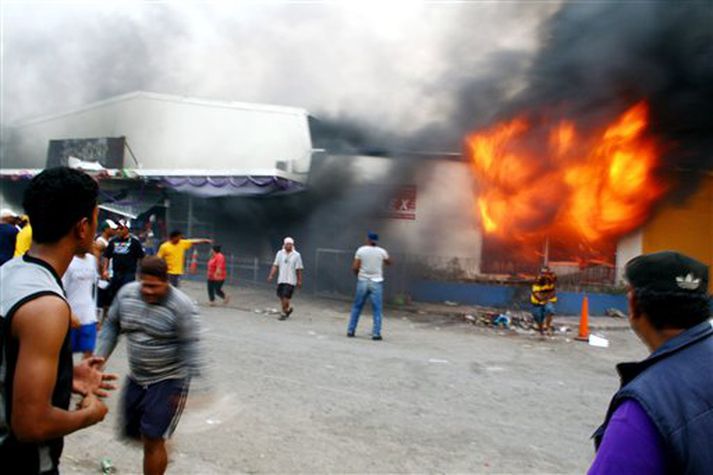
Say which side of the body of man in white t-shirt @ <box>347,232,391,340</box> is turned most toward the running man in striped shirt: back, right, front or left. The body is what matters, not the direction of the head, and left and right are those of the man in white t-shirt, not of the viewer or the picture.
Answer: back

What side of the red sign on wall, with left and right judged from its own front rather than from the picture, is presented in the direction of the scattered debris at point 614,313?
left

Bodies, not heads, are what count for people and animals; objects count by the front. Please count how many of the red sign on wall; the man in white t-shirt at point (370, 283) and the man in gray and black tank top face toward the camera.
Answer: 1

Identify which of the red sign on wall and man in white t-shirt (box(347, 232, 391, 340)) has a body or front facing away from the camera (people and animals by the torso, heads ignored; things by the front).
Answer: the man in white t-shirt

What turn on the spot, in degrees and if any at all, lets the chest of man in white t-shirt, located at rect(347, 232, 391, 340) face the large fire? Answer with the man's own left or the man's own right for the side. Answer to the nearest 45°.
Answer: approximately 45° to the man's own right

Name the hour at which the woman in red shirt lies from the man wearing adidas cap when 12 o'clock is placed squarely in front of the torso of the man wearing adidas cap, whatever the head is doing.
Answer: The woman in red shirt is roughly at 12 o'clock from the man wearing adidas cap.

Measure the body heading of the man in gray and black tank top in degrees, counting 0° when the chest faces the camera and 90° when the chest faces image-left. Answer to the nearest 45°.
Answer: approximately 225°

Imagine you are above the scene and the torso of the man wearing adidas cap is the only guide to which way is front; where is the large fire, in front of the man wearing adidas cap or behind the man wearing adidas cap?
in front

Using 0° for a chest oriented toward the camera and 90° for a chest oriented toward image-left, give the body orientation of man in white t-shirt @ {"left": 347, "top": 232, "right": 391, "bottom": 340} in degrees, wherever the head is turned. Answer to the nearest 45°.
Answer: approximately 180°

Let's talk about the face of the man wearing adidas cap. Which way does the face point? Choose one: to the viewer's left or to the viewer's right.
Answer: to the viewer's left

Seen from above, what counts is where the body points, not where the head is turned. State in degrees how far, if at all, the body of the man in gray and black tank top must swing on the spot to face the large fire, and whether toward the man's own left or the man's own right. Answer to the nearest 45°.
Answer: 0° — they already face it

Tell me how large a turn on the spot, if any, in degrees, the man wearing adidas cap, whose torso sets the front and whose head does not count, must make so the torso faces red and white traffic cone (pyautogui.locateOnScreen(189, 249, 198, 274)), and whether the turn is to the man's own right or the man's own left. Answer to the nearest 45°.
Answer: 0° — they already face it

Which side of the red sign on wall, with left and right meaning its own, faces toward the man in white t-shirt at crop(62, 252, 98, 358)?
front

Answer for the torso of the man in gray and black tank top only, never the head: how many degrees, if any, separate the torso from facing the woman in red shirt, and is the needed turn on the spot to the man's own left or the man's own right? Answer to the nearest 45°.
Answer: approximately 45° to the man's own left

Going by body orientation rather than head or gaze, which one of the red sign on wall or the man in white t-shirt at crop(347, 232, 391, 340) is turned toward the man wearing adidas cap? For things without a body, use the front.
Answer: the red sign on wall
